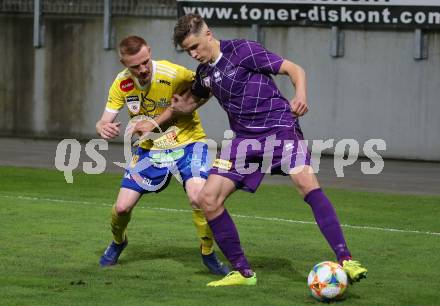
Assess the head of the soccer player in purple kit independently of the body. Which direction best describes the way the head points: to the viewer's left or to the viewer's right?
to the viewer's left

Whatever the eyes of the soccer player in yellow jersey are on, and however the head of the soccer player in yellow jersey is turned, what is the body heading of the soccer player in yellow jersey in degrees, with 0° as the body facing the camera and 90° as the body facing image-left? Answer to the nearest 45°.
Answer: approximately 0°

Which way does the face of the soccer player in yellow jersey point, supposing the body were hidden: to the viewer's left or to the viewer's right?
to the viewer's right

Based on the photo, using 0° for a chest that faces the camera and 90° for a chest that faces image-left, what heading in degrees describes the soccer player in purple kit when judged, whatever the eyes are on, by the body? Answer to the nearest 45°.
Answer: approximately 45°

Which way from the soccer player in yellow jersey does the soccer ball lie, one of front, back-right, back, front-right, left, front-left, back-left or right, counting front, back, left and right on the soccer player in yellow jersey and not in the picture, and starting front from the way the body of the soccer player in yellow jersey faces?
front-left
